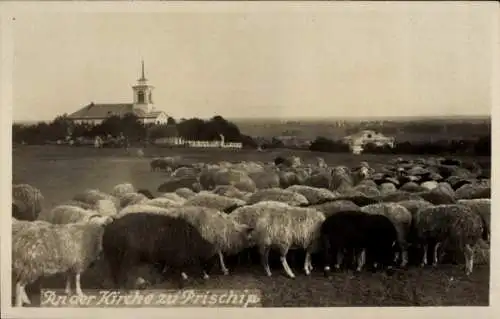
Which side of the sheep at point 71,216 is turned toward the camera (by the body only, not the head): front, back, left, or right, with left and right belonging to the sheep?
right

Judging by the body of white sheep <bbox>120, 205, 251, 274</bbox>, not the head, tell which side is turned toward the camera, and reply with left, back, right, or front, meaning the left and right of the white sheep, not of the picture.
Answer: right
